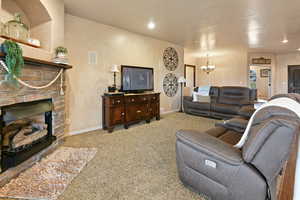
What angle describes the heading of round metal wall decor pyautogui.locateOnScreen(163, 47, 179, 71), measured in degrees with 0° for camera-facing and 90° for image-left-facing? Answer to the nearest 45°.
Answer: approximately 315°

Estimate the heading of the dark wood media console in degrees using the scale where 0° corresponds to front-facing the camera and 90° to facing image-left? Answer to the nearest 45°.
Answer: approximately 315°

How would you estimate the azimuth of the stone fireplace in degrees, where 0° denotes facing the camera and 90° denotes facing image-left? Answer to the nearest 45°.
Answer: approximately 315°

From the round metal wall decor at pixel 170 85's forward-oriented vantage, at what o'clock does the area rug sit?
The area rug is roughly at 2 o'clock from the round metal wall decor.

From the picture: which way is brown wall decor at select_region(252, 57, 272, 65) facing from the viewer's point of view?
toward the camera

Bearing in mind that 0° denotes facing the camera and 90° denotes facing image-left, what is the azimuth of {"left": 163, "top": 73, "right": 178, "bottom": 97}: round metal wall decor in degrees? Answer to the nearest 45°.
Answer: approximately 315°

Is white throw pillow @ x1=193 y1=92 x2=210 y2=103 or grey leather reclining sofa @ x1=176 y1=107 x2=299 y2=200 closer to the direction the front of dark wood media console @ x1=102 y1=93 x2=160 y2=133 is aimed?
the grey leather reclining sofa

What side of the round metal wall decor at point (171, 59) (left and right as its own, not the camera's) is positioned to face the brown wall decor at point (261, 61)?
left

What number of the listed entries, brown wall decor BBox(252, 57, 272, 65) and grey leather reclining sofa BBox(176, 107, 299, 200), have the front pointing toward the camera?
1

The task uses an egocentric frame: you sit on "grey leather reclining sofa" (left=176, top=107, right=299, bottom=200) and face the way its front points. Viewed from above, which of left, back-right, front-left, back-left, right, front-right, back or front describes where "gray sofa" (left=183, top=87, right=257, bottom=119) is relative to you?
front-right
